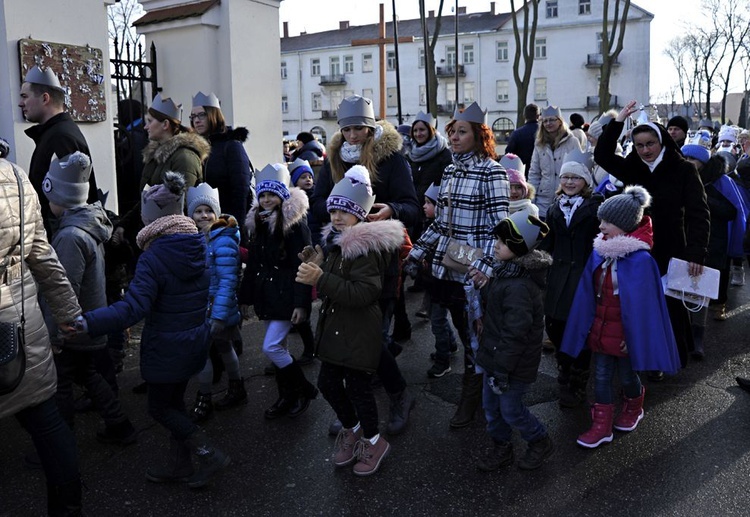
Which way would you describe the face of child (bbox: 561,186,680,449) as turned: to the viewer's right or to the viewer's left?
to the viewer's left

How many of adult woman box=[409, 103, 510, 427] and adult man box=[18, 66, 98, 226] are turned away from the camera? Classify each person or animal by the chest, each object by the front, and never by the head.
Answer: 0

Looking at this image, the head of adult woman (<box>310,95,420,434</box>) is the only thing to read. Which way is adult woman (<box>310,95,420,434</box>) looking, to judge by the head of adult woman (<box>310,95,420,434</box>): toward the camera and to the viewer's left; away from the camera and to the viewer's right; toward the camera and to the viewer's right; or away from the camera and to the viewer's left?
toward the camera and to the viewer's left

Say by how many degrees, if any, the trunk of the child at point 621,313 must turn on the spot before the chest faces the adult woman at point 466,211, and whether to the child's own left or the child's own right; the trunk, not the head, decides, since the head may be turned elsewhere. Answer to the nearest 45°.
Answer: approximately 45° to the child's own right

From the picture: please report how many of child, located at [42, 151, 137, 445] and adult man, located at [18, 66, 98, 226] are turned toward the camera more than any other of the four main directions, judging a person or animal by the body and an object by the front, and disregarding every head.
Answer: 0

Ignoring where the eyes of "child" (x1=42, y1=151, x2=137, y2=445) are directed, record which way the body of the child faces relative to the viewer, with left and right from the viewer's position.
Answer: facing away from the viewer and to the left of the viewer

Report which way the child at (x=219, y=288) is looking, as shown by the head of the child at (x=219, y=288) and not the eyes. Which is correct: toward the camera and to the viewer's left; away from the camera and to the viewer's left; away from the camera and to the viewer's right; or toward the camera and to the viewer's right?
toward the camera and to the viewer's left
